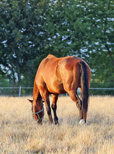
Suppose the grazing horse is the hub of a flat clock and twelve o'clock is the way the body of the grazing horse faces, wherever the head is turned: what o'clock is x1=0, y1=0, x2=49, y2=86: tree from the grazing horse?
The tree is roughly at 1 o'clock from the grazing horse.
